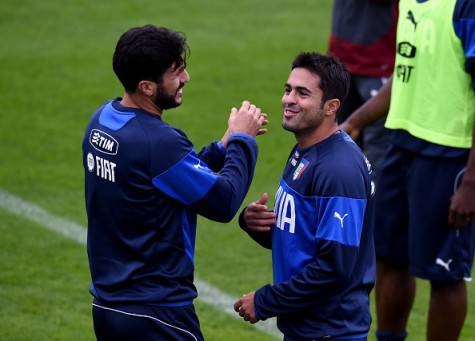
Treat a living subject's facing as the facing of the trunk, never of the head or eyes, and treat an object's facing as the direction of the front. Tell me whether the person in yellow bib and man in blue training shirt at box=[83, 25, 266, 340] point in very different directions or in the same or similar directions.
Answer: very different directions

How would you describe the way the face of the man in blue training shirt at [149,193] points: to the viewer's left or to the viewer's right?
to the viewer's right

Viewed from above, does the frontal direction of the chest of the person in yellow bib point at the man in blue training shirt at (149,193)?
yes

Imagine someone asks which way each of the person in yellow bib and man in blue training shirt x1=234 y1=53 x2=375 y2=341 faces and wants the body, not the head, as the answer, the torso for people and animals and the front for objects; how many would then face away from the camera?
0

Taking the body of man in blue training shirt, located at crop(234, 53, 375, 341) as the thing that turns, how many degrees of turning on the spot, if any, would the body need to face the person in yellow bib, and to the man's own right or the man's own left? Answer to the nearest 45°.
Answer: approximately 180°

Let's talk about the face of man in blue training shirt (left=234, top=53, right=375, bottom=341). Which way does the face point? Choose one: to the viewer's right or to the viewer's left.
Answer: to the viewer's left

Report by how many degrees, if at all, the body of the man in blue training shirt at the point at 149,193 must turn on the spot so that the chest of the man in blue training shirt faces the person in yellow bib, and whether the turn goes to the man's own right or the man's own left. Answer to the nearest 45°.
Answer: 0° — they already face them

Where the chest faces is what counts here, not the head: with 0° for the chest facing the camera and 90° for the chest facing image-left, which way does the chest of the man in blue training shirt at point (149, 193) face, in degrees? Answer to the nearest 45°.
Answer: approximately 225°

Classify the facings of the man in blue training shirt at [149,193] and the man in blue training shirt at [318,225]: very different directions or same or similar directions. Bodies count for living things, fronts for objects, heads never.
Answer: very different directions

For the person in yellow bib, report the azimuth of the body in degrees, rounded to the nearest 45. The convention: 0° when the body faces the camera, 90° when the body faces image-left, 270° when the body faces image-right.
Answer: approximately 45°

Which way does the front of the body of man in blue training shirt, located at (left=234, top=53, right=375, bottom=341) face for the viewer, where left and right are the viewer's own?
facing the viewer and to the left of the viewer
